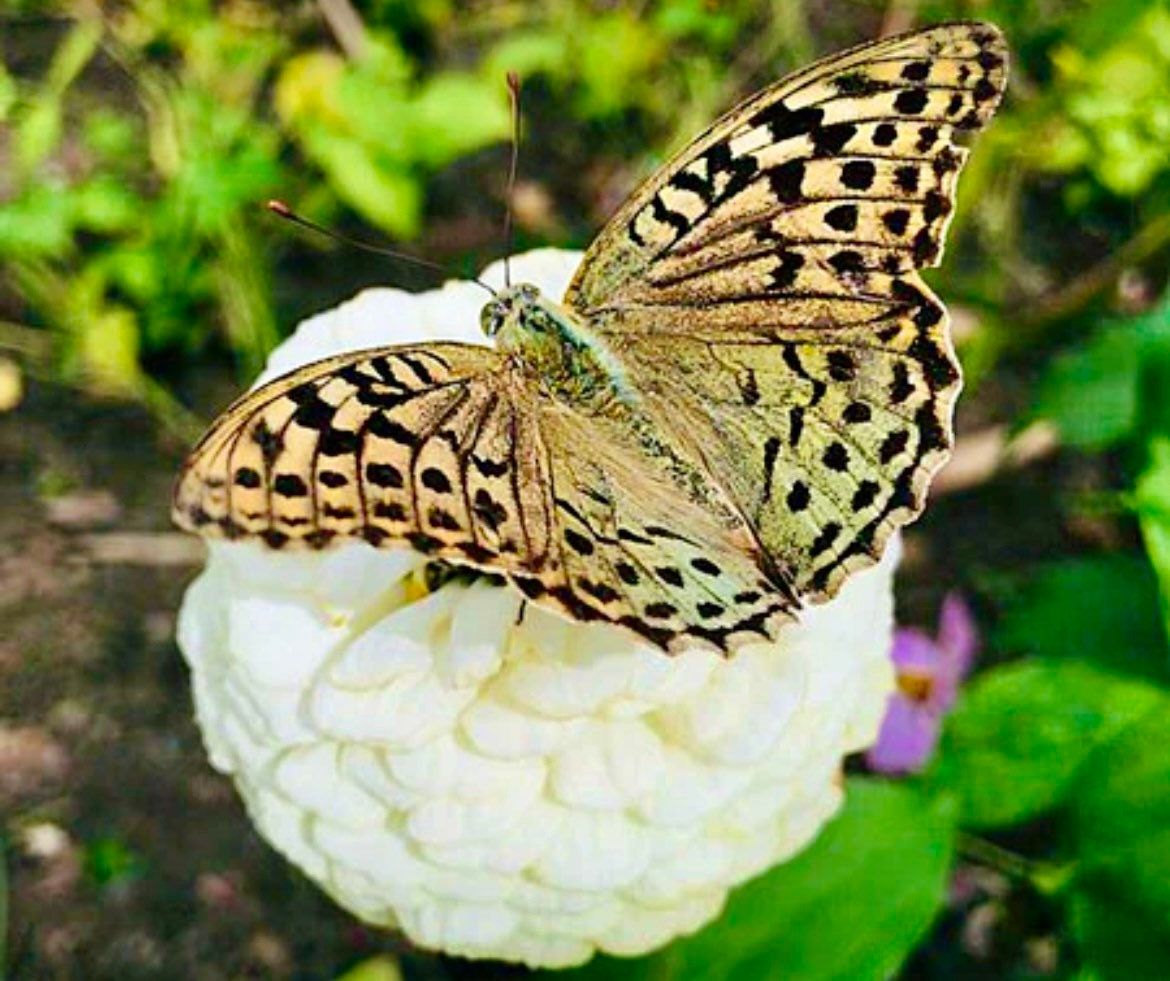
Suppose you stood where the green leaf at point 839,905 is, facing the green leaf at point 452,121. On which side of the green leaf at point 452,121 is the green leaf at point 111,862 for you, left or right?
left

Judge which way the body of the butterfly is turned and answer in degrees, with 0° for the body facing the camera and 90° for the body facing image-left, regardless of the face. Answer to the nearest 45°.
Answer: approximately 135°

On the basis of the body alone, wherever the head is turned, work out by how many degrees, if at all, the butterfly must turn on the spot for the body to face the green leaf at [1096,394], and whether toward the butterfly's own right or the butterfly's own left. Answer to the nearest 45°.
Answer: approximately 90° to the butterfly's own right

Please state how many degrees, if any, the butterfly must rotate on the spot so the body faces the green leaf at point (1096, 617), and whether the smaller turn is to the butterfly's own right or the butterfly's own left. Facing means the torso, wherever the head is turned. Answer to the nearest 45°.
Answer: approximately 90° to the butterfly's own right

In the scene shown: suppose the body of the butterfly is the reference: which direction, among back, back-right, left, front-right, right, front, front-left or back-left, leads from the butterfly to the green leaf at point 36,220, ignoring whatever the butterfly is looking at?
front

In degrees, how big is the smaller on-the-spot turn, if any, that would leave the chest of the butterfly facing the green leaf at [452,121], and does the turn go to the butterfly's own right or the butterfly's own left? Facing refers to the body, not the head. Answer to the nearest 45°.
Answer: approximately 45° to the butterfly's own right
